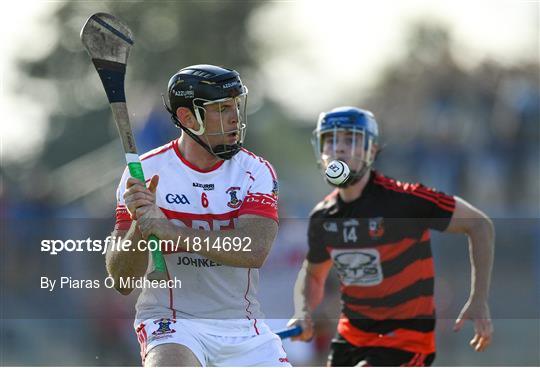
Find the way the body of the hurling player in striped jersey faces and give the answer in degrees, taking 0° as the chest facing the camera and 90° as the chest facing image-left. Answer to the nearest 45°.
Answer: approximately 45°

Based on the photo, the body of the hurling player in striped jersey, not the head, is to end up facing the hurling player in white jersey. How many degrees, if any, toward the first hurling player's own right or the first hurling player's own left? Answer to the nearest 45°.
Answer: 0° — they already face them

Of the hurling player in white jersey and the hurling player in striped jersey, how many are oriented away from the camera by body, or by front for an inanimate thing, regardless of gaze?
0

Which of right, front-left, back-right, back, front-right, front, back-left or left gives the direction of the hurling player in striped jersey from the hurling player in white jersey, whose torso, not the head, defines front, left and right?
back-left
